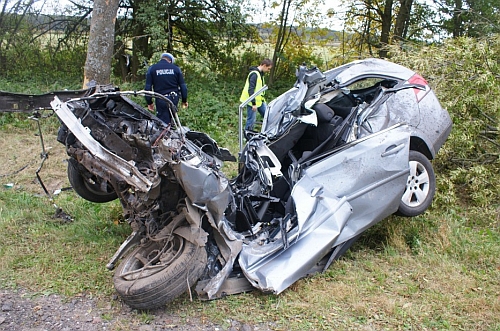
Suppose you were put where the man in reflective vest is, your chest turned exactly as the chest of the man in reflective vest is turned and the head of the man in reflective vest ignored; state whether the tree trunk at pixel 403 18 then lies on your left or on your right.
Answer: on your left

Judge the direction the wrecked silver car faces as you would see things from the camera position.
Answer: facing the viewer and to the left of the viewer

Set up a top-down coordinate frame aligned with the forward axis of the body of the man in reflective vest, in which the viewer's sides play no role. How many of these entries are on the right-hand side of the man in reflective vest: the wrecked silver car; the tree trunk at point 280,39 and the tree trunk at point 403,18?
1

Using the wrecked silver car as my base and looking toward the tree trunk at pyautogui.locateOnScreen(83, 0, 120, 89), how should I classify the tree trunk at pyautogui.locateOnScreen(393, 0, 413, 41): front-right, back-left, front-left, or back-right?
front-right

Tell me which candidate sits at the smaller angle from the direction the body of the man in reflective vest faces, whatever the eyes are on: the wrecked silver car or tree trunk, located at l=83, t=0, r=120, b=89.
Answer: the wrecked silver car

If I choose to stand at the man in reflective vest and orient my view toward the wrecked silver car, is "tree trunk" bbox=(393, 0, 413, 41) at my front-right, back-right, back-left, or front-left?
back-left

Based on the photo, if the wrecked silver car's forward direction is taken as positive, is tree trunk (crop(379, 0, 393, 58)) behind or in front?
behind

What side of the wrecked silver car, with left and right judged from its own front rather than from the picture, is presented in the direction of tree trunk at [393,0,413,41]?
back

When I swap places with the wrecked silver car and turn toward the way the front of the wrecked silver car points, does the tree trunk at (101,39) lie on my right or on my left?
on my right
